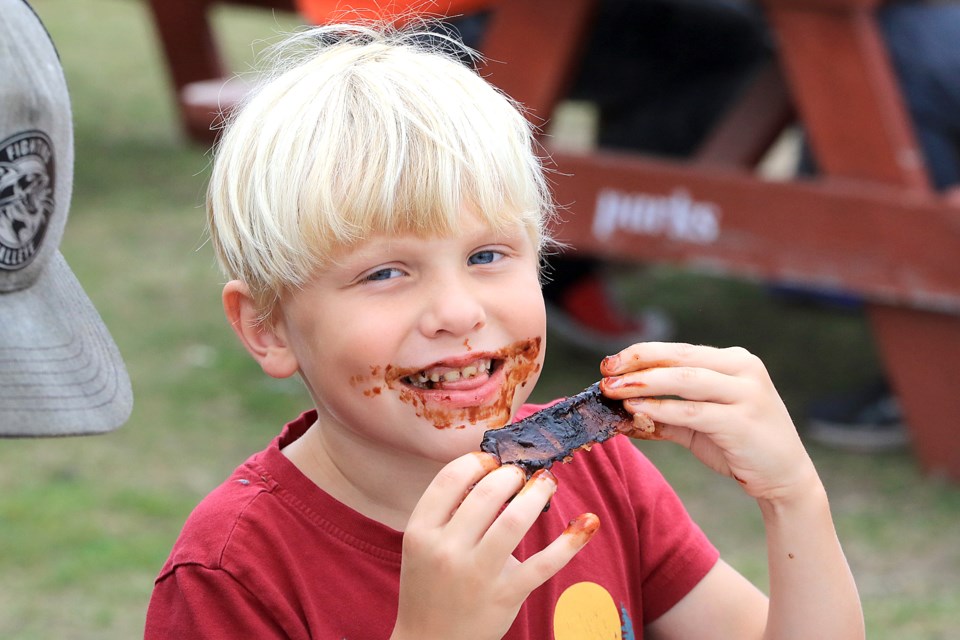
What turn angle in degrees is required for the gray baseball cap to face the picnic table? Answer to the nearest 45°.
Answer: approximately 90° to its left

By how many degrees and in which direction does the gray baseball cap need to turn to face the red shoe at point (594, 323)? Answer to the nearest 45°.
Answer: approximately 90° to its left

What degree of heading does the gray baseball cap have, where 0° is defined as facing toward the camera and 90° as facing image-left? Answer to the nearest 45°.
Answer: approximately 315°

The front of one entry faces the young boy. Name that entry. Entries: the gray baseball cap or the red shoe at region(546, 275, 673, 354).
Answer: the gray baseball cap

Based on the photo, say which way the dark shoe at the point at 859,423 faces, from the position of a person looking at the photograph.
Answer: facing to the left of the viewer

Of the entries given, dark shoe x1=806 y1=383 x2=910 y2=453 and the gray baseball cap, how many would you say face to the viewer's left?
1
